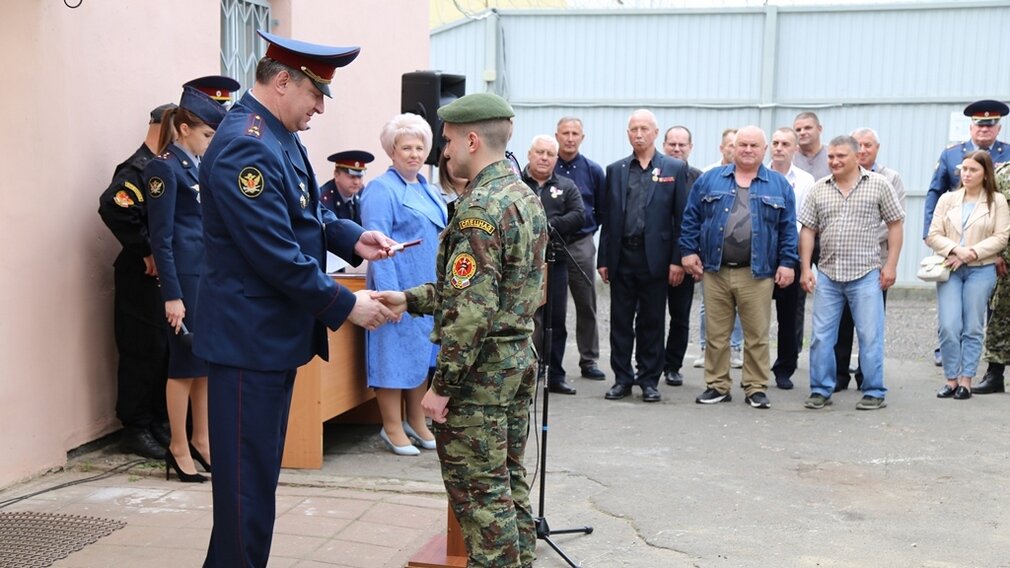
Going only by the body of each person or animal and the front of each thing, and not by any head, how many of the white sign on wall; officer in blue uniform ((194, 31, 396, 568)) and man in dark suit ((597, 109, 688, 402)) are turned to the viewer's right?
1

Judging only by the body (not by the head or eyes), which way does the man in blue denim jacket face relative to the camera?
toward the camera

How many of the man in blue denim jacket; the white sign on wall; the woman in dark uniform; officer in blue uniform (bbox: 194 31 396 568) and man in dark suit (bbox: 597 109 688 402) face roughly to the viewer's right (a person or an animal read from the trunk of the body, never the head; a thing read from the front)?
2

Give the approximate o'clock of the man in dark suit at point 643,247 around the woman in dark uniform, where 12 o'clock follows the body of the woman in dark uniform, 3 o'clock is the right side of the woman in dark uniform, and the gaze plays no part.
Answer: The man in dark suit is roughly at 11 o'clock from the woman in dark uniform.

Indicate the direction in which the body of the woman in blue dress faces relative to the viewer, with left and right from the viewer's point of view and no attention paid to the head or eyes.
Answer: facing the viewer and to the right of the viewer

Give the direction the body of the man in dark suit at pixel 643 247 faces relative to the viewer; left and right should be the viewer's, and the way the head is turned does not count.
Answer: facing the viewer

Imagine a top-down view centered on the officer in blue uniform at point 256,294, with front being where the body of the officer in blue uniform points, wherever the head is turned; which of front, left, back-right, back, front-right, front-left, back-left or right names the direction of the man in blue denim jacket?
front-left

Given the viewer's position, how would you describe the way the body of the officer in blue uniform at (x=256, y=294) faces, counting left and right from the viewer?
facing to the right of the viewer

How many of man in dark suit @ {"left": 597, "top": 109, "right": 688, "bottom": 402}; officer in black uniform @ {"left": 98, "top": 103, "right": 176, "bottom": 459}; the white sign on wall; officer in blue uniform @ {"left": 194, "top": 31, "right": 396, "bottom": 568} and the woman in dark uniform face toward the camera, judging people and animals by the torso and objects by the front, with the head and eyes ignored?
2

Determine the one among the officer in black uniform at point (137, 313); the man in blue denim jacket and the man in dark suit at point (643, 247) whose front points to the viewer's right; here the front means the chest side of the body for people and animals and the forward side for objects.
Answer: the officer in black uniform

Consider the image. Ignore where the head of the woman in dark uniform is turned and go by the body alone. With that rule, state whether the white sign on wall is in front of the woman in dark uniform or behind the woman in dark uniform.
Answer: in front

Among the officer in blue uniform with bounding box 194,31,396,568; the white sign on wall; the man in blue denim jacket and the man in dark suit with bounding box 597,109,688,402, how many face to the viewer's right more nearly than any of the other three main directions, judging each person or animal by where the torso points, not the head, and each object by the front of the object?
1

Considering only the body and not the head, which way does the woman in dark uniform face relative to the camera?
to the viewer's right

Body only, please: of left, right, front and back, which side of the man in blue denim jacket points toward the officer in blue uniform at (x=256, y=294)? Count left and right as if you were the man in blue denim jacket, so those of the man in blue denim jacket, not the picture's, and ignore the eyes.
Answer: front

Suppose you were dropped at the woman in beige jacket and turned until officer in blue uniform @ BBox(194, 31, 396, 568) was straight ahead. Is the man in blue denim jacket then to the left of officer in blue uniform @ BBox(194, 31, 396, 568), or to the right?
right

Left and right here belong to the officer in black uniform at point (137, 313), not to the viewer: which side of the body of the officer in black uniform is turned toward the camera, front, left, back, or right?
right

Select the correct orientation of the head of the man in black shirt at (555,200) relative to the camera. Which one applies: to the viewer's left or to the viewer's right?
to the viewer's left

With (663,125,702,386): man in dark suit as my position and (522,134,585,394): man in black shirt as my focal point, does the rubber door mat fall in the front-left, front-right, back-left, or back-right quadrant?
front-left

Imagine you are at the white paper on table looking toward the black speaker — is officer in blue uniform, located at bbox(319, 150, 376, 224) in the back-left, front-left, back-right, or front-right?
front-left
